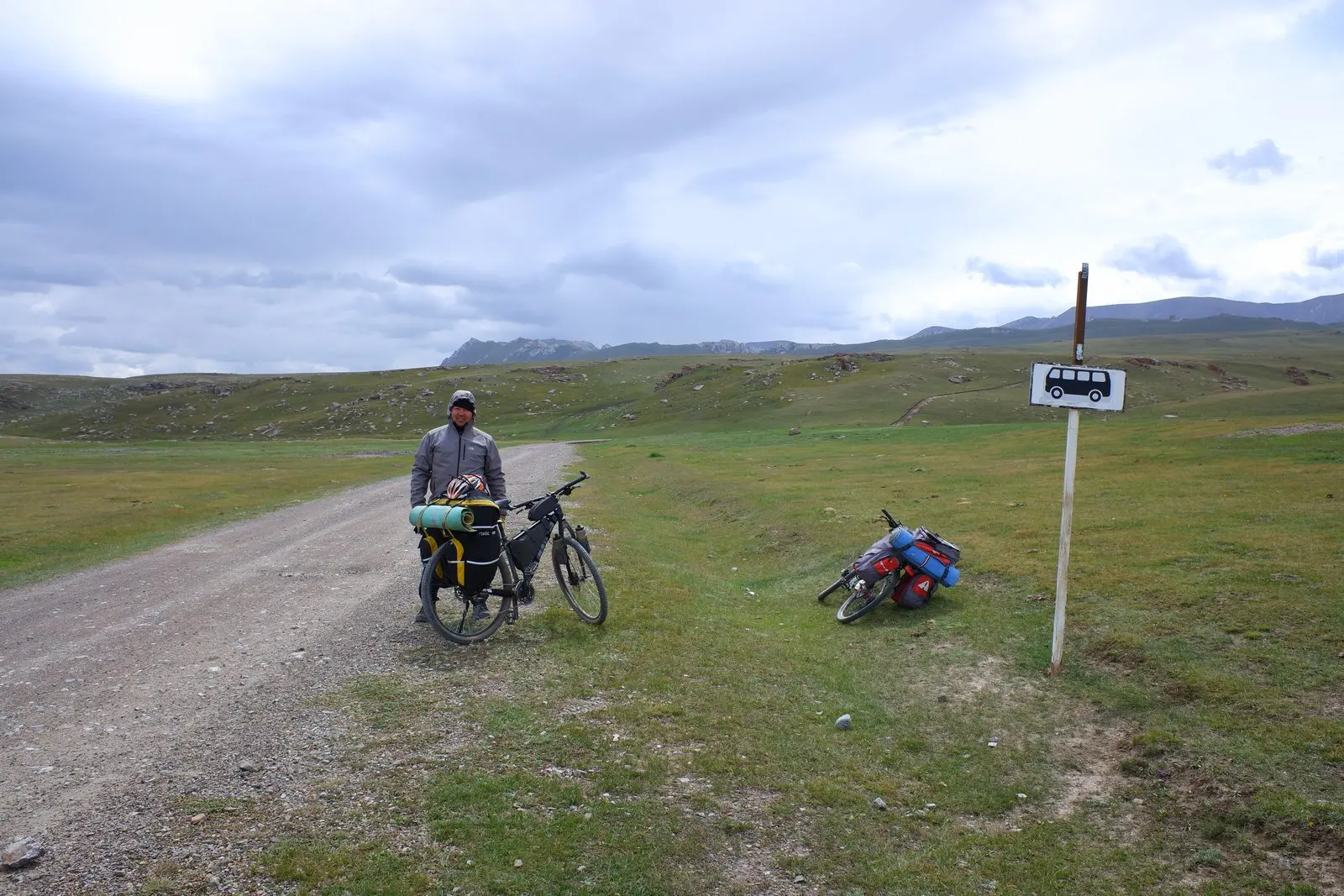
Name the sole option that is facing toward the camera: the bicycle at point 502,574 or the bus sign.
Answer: the bus sign

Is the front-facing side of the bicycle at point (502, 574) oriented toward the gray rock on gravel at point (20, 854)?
no

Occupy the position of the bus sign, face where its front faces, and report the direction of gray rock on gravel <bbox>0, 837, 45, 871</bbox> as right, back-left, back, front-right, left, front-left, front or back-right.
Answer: front-right

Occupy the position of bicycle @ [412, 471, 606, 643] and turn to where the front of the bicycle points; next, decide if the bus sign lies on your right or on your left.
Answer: on your right

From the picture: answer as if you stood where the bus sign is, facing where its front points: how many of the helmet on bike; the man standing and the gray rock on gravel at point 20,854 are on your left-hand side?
0

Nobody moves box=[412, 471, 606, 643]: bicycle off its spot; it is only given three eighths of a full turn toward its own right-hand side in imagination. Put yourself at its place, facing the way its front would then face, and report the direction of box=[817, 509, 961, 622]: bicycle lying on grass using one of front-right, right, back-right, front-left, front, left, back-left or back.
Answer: left

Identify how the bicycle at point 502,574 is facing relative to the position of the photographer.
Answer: facing away from the viewer and to the right of the viewer

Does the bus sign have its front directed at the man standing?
no

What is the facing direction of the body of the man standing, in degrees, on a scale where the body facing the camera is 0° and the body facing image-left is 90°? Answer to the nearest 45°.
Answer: approximately 0°

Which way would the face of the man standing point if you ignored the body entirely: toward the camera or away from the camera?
toward the camera

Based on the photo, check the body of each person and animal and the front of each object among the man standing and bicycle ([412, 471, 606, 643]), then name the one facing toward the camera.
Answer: the man standing

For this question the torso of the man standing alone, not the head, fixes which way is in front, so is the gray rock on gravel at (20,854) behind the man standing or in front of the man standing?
in front

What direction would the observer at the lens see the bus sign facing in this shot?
facing the viewer

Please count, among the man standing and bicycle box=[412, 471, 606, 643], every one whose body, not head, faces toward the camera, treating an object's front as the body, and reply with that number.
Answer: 1

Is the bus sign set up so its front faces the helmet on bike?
no
